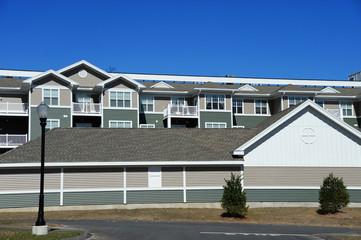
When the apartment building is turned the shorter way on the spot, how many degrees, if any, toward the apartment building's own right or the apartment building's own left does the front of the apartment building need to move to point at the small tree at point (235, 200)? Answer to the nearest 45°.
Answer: approximately 45° to the apartment building's own left

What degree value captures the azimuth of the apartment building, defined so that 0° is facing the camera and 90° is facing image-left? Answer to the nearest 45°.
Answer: approximately 0°

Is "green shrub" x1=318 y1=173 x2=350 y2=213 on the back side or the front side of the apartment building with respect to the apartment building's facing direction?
on the front side
